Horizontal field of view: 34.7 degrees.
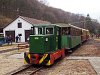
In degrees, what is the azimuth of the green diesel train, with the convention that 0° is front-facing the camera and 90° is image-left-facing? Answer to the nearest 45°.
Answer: approximately 45°
